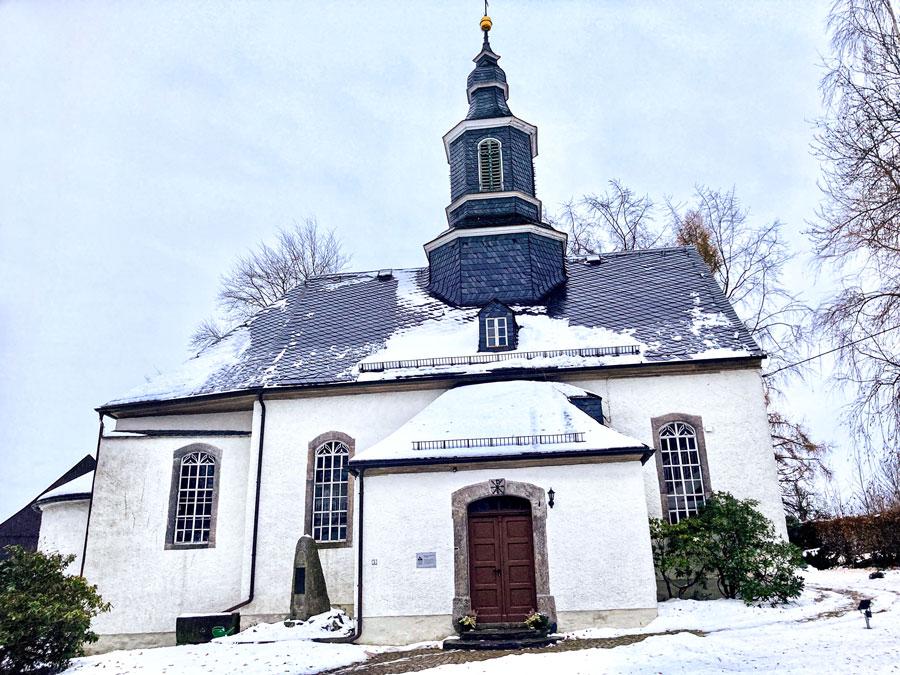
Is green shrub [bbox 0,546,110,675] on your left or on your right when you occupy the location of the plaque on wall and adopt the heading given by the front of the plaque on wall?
on your right

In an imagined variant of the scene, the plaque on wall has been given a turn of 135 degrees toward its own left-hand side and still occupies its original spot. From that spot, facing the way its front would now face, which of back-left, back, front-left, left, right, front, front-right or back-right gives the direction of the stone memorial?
left

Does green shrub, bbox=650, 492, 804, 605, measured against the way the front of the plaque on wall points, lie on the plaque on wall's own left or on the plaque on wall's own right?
on the plaque on wall's own left

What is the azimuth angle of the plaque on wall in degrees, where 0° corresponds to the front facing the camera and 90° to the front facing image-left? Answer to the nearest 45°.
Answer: approximately 0°

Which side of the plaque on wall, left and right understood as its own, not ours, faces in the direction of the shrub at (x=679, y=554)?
left

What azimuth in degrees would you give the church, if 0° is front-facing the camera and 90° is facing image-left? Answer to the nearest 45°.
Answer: approximately 0°

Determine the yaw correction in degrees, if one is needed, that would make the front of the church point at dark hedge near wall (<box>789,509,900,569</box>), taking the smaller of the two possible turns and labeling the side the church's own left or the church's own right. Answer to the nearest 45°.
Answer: approximately 90° to the church's own left

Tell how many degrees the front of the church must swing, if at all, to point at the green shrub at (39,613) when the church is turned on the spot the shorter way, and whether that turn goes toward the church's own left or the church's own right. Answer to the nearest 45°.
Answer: approximately 45° to the church's own right
